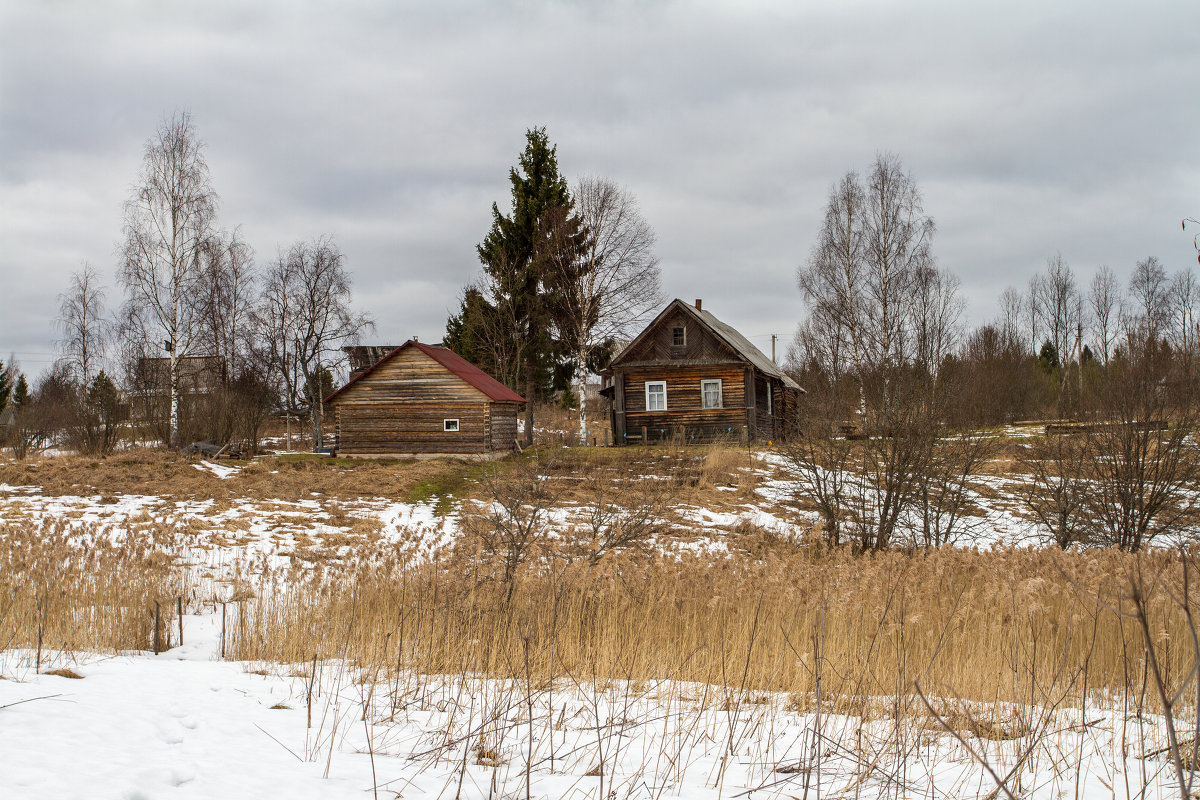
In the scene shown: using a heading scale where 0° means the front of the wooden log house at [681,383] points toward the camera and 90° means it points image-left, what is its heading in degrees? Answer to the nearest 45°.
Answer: approximately 0°

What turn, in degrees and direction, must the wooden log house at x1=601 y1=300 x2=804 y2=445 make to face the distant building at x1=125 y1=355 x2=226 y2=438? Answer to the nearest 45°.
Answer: approximately 90° to its right

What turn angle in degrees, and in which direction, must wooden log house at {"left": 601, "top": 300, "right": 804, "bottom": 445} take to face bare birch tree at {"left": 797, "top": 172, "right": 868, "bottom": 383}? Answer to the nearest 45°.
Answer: approximately 90° to its left

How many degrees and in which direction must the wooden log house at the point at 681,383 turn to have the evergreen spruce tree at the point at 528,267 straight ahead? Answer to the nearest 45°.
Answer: approximately 135° to its right

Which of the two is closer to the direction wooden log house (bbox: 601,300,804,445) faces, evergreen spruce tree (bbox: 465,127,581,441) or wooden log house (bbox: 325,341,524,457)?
the wooden log house

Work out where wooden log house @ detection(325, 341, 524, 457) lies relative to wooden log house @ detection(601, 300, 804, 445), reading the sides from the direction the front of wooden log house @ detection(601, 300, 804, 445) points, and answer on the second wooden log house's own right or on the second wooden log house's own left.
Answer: on the second wooden log house's own right
